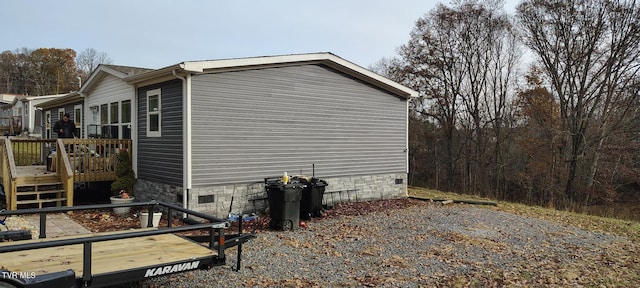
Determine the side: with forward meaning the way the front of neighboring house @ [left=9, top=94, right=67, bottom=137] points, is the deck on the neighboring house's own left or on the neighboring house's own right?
on the neighboring house's own left

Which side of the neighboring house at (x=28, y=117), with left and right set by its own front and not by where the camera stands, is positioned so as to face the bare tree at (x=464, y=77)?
left

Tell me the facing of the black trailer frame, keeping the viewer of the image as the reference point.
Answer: facing away from the viewer and to the right of the viewer

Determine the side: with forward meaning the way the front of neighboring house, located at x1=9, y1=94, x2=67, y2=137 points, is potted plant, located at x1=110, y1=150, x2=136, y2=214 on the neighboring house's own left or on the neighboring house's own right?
on the neighboring house's own left

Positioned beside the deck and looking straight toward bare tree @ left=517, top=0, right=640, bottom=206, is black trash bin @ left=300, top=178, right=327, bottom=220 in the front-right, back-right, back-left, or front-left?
front-right

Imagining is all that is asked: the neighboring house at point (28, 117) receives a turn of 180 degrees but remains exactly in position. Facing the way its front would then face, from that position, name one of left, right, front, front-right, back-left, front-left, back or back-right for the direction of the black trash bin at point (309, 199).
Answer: back-right

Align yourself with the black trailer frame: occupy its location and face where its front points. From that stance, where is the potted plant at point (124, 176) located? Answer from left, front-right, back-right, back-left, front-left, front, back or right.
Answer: front-left

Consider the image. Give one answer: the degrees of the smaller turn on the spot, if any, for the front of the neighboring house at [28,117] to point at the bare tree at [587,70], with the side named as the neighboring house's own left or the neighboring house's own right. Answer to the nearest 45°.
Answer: approximately 90° to the neighboring house's own left

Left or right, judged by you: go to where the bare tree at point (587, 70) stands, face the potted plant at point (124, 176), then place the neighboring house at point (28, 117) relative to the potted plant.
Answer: right

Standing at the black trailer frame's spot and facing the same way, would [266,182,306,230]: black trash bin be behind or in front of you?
in front

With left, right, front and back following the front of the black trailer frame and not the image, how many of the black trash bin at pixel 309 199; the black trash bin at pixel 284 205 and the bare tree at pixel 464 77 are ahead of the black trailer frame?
3

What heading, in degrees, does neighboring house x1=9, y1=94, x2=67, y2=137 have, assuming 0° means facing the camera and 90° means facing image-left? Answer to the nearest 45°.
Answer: approximately 45°

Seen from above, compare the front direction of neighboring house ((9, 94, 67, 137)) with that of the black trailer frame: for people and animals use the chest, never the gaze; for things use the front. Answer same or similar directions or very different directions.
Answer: very different directions
